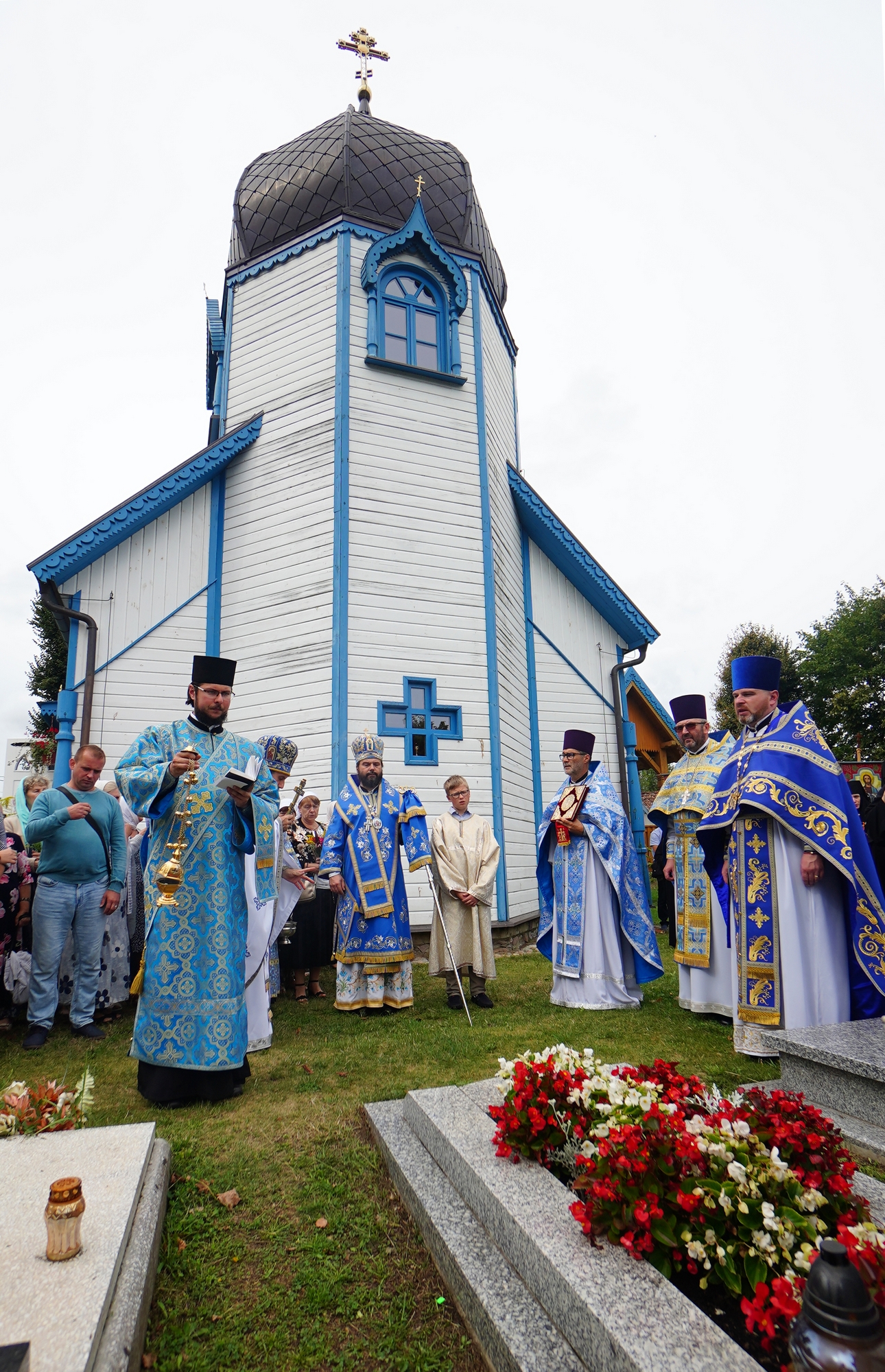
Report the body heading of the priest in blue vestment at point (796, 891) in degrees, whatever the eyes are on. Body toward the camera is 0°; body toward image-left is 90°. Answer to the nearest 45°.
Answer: approximately 45°

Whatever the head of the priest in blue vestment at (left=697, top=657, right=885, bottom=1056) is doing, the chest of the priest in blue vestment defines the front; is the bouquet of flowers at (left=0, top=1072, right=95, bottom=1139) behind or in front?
in front

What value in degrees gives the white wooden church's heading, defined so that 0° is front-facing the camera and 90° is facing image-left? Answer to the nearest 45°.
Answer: approximately 0°

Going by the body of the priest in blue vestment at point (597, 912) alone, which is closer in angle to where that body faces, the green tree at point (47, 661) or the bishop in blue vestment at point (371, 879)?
the bishop in blue vestment

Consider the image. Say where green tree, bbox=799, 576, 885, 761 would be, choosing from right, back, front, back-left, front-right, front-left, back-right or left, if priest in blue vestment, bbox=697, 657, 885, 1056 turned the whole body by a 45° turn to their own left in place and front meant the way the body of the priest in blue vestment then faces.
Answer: back

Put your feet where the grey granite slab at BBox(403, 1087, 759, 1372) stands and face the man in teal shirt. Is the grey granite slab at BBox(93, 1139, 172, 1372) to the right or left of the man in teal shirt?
left

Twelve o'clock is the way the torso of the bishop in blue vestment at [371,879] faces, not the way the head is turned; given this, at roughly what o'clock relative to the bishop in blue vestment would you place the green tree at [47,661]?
The green tree is roughly at 5 o'clock from the bishop in blue vestment.

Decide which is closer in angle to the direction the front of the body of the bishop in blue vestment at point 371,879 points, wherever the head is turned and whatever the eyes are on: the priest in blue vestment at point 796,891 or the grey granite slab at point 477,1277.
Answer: the grey granite slab

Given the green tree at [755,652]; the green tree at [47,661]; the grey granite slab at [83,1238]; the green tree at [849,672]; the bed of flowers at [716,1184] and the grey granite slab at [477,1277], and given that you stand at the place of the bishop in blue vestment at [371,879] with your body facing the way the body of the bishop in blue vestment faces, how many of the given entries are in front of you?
3

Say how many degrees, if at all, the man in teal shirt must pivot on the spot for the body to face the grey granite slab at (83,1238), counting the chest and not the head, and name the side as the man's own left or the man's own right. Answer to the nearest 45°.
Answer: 0° — they already face it

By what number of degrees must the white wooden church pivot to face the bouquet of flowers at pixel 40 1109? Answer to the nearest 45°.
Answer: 0° — it already faces it

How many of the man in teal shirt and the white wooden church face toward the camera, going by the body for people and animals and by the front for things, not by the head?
2

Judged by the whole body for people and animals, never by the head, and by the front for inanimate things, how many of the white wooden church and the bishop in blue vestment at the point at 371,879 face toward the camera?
2

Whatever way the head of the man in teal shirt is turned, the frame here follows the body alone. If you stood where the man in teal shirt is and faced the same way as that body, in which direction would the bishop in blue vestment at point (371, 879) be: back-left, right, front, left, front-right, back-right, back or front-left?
left

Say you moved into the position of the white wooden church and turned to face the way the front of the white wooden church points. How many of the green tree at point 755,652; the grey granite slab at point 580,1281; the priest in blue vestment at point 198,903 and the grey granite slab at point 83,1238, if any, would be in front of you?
3
